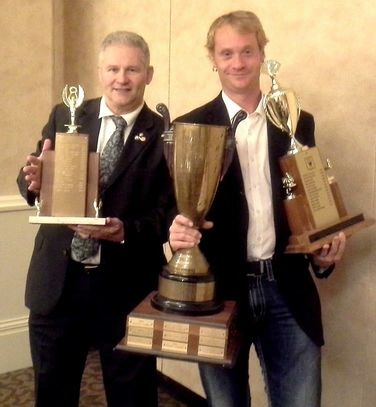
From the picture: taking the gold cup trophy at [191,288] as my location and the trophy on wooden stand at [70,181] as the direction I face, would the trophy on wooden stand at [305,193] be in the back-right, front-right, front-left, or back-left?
back-right

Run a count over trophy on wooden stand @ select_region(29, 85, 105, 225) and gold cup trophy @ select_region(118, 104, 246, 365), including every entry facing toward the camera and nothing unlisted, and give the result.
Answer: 2

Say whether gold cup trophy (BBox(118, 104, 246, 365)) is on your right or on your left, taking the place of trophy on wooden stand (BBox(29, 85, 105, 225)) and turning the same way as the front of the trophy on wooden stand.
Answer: on your left

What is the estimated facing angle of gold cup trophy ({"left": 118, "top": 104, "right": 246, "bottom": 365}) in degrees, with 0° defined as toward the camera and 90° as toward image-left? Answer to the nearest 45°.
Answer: approximately 0°

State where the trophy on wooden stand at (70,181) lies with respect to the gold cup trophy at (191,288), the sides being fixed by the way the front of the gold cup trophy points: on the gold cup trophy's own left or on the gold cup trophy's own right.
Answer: on the gold cup trophy's own right

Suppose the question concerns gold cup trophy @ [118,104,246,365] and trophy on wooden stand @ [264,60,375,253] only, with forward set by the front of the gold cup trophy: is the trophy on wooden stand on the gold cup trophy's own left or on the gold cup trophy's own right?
on the gold cup trophy's own left

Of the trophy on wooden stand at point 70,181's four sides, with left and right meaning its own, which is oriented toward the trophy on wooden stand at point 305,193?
left
